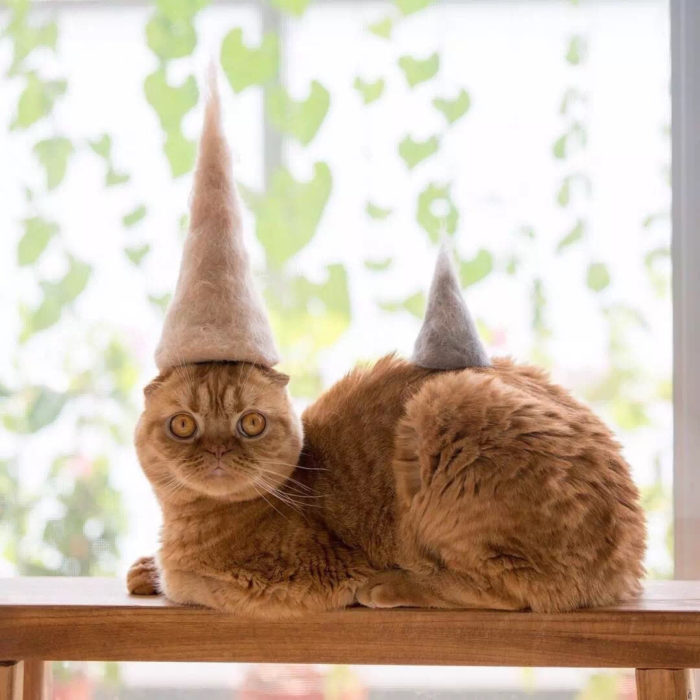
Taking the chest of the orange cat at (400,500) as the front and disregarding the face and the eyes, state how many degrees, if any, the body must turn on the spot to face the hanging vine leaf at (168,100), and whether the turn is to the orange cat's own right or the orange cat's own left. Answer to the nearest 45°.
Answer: approximately 45° to the orange cat's own right

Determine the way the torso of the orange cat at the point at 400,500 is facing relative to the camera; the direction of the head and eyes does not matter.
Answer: to the viewer's left

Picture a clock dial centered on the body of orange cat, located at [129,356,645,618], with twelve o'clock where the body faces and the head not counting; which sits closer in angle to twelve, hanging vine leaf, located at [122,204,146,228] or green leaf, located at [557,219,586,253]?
the hanging vine leaf

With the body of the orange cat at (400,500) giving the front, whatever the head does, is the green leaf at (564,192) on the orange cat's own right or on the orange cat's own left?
on the orange cat's own right
